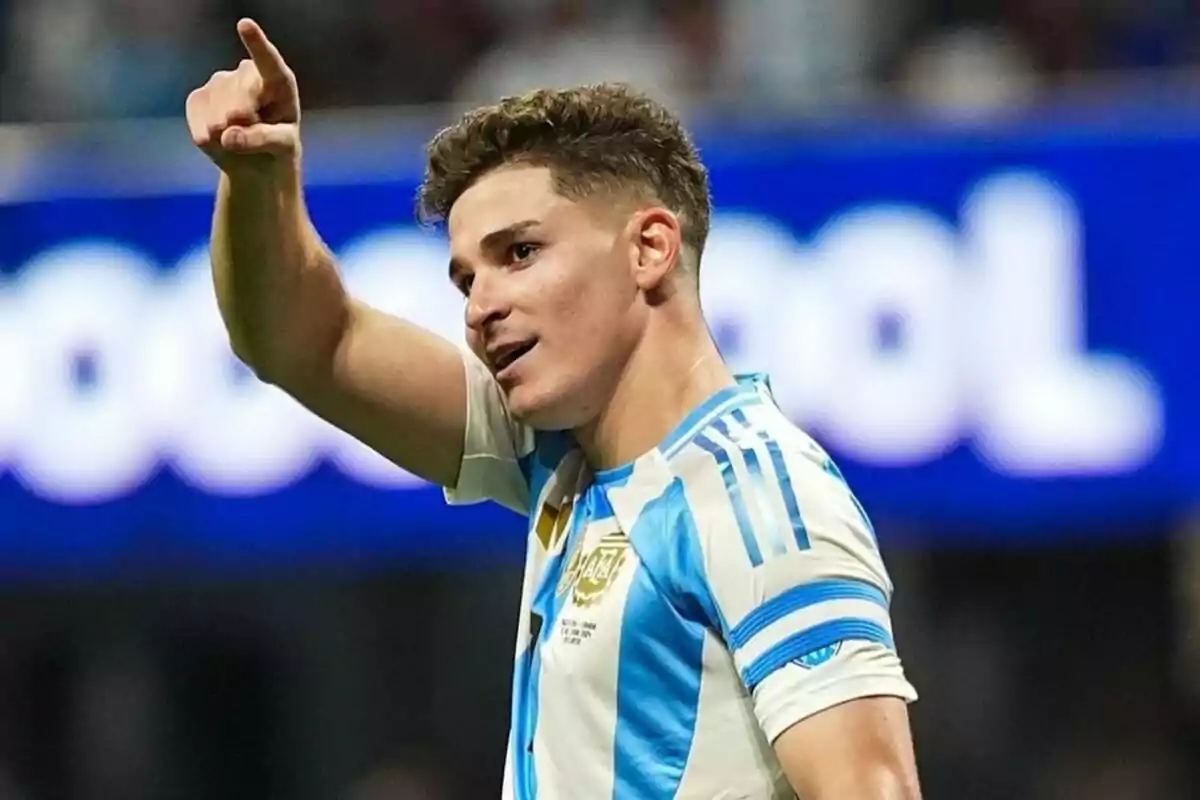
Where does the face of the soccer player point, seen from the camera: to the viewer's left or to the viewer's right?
to the viewer's left

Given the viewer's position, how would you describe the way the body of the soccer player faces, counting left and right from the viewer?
facing the viewer and to the left of the viewer
